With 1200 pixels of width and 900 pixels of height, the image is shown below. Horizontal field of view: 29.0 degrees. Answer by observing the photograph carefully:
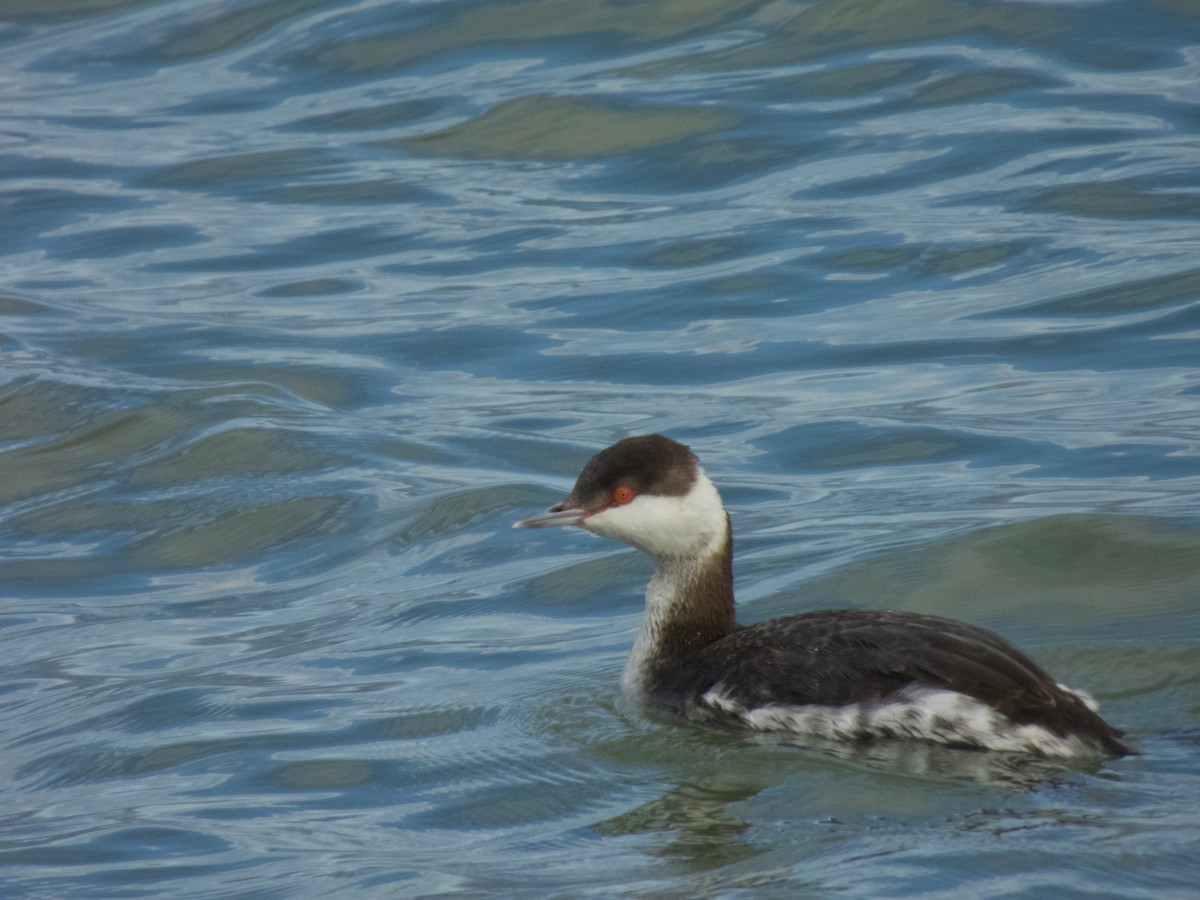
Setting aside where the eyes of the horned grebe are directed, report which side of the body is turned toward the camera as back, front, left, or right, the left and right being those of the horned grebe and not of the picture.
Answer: left
